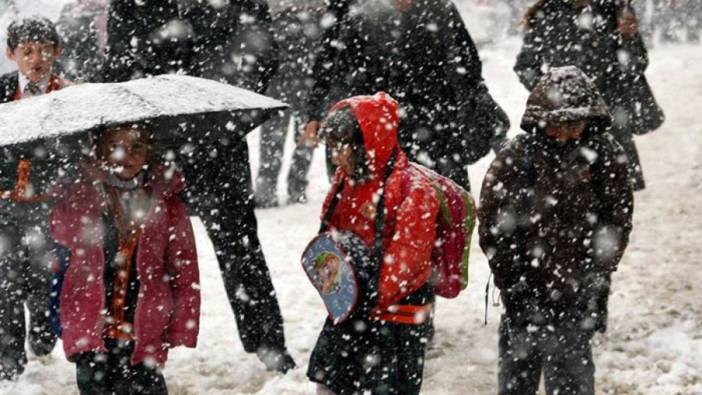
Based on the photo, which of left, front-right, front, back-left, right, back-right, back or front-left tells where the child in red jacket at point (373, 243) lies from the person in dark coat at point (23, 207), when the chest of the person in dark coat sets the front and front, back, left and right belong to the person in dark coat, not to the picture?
front-left

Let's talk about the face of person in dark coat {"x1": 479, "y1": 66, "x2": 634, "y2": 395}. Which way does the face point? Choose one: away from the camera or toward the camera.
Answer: toward the camera

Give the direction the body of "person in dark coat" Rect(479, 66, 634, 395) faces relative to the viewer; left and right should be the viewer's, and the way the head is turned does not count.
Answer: facing the viewer

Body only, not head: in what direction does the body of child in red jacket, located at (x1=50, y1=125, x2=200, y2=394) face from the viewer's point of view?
toward the camera

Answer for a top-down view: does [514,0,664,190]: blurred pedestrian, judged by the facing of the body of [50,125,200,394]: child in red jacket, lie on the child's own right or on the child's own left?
on the child's own left

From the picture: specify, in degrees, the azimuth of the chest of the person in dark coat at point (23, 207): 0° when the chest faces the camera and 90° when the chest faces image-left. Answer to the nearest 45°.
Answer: approximately 0°

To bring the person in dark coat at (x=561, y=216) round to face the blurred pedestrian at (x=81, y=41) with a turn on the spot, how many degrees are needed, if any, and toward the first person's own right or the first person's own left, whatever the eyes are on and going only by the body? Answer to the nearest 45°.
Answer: approximately 135° to the first person's own right

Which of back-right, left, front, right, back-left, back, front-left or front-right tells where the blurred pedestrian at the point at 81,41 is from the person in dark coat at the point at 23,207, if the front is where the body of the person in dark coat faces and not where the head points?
back

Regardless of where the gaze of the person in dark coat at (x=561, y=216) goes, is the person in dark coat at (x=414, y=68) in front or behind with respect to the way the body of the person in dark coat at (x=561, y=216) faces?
behind

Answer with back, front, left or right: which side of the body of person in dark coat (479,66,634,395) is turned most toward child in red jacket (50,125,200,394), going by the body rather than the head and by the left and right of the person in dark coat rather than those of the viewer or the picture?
right

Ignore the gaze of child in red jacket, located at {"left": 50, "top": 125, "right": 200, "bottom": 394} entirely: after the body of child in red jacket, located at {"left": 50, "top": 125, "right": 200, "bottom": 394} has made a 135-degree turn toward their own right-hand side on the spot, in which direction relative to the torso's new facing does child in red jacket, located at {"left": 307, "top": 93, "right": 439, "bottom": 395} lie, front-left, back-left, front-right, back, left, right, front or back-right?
back-right

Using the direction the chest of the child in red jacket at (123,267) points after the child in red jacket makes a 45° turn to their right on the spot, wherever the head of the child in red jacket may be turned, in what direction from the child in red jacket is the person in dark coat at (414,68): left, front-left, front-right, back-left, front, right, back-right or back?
back
